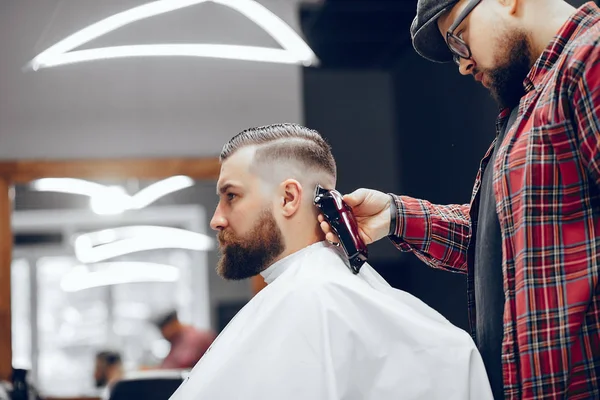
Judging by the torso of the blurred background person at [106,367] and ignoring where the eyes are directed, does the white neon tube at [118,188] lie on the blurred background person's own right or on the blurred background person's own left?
on the blurred background person's own left

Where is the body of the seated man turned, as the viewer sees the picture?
to the viewer's left

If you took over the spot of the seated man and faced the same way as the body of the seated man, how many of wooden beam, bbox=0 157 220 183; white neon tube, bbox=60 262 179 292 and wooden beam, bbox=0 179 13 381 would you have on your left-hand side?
0

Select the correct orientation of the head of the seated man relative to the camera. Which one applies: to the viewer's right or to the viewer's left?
to the viewer's left

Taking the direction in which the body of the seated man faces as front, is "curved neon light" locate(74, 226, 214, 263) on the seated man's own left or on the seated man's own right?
on the seated man's own right
